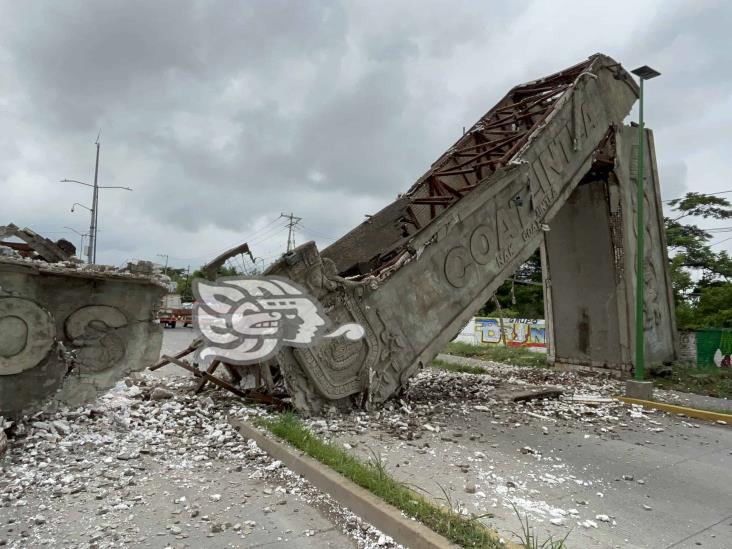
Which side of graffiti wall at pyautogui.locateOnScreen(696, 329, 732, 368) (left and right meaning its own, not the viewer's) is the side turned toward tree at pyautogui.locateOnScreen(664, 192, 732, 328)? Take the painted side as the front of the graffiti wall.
back

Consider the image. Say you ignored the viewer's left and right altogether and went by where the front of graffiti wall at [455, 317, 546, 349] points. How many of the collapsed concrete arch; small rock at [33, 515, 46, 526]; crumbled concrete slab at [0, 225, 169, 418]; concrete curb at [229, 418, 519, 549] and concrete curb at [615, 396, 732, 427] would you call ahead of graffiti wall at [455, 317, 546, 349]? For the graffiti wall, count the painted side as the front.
5

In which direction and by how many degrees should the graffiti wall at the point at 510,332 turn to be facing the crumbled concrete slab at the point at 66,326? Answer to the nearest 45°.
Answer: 0° — it already faces it

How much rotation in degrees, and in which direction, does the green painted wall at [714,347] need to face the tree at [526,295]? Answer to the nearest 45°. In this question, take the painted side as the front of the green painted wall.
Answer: approximately 135° to its right

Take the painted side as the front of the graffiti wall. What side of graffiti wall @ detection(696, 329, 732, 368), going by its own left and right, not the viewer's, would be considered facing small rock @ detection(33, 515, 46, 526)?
front

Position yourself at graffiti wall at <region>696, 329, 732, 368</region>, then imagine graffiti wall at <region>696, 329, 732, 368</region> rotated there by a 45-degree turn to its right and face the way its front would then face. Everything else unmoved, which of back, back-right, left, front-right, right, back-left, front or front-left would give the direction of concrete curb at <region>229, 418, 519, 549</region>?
front-left

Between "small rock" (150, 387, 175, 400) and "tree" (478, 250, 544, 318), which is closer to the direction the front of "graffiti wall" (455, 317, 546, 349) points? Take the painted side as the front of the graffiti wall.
the small rock

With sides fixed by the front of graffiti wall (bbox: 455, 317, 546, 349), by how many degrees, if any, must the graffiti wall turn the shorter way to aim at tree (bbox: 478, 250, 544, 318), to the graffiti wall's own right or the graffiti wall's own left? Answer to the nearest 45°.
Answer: approximately 180°

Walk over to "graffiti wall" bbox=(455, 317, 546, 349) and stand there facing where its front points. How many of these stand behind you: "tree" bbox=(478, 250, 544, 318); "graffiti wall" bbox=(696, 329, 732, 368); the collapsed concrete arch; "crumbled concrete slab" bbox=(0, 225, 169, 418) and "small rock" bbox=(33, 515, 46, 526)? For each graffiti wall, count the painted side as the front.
1

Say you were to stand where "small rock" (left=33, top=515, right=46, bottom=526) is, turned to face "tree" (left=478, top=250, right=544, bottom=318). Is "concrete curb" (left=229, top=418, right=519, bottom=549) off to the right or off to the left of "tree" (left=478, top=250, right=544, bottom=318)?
right

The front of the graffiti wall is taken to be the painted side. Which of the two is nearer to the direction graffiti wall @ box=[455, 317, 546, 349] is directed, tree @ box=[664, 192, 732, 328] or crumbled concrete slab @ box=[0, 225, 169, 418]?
the crumbled concrete slab

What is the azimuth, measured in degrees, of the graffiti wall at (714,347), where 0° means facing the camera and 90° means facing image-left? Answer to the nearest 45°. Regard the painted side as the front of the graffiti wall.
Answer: approximately 0°

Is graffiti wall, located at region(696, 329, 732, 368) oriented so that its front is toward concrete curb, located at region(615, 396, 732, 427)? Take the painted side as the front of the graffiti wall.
yes

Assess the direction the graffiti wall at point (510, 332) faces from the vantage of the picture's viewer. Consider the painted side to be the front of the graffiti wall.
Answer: facing the viewer

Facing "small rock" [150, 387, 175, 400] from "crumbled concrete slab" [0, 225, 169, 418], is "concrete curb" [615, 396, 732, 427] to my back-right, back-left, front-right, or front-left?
front-right

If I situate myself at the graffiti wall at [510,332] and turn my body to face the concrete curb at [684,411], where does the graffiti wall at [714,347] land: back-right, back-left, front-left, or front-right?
front-left

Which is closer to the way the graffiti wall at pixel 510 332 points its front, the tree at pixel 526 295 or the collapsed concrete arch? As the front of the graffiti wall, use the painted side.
the collapsed concrete arch

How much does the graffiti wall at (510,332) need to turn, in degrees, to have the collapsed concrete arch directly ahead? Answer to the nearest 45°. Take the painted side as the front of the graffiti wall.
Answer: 0° — it already faces it

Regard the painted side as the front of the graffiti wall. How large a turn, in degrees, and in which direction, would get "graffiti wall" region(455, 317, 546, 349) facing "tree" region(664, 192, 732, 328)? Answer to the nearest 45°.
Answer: approximately 135° to its left

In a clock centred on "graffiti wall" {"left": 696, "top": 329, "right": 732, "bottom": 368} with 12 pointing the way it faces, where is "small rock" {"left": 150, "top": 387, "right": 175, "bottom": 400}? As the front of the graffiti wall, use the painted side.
The small rock is roughly at 1 o'clock from the graffiti wall.
